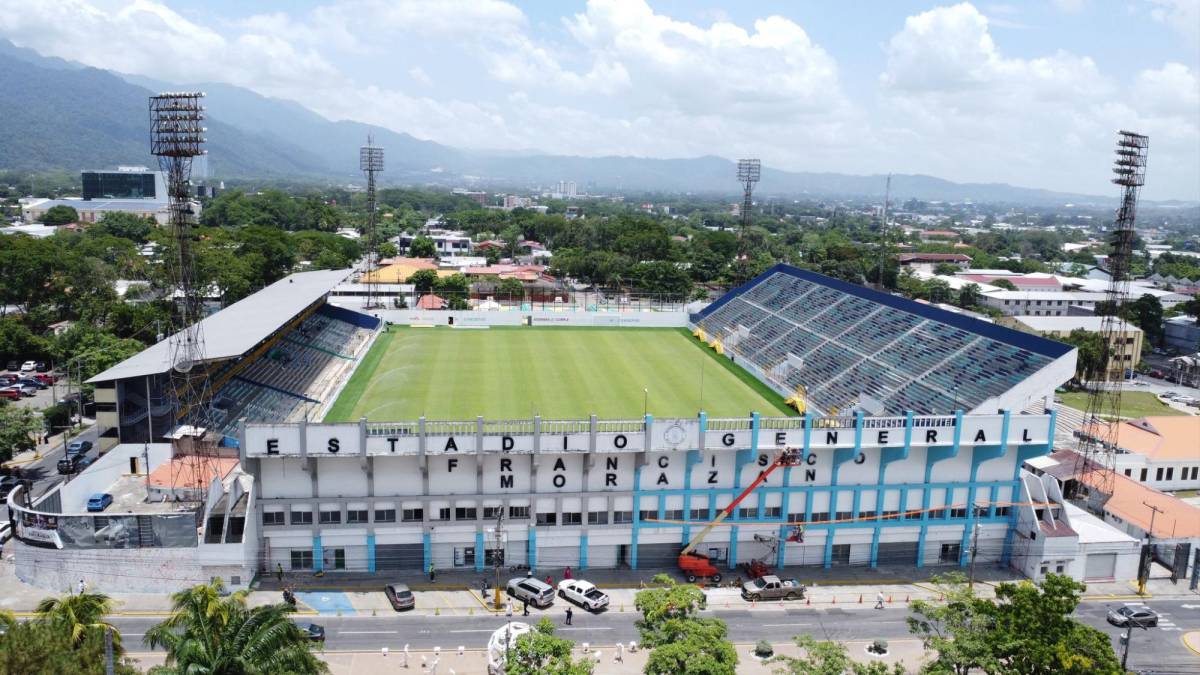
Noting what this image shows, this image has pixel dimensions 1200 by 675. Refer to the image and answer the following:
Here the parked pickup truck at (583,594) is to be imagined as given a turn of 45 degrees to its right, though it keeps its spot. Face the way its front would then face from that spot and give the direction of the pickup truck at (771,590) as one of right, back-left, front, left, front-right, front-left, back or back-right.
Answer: right

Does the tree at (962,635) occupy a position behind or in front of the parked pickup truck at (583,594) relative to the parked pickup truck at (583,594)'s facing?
behind

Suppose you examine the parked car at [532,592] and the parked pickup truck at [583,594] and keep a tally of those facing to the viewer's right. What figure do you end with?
0

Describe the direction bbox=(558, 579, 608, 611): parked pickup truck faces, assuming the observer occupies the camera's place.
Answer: facing away from the viewer and to the left of the viewer

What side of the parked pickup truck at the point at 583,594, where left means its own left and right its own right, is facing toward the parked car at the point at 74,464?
front

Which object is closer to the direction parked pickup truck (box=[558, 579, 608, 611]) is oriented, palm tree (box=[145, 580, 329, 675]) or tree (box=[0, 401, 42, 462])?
the tree

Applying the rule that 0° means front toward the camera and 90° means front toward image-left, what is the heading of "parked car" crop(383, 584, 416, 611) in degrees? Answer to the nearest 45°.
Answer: approximately 135°

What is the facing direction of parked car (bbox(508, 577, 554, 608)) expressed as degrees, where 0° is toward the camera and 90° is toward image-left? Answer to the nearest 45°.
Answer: approximately 135°
